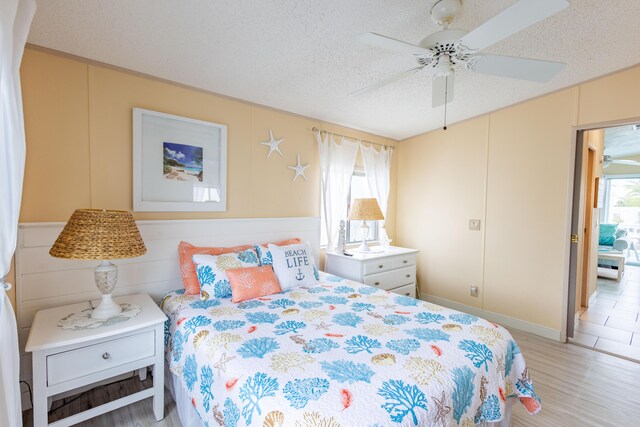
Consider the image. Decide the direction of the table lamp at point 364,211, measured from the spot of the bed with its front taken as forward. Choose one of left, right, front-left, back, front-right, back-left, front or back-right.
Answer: back-left

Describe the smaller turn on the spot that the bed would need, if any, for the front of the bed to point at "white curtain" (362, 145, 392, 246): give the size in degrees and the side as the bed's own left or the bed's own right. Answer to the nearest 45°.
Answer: approximately 135° to the bed's own left

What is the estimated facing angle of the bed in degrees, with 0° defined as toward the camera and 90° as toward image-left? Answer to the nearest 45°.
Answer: approximately 315°

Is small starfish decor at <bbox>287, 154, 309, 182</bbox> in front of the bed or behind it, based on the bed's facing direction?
behind

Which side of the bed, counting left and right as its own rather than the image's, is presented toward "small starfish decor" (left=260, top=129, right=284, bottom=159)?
back
